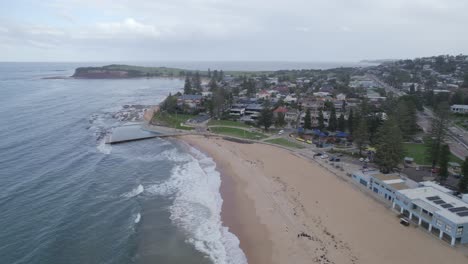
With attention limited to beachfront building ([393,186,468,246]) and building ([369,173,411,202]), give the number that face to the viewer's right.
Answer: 0

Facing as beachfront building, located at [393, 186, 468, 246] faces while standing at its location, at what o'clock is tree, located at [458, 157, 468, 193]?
The tree is roughly at 5 o'clock from the beachfront building.

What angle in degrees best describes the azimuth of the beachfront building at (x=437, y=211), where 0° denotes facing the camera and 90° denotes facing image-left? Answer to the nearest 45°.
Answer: approximately 45°

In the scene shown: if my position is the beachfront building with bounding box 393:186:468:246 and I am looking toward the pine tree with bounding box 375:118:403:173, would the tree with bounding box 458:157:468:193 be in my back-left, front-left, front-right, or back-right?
front-right

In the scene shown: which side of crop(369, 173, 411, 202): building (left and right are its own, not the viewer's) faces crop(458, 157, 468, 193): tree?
back

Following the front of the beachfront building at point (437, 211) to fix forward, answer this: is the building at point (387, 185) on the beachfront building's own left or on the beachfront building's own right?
on the beachfront building's own right

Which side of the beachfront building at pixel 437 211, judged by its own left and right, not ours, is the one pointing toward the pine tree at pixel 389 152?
right

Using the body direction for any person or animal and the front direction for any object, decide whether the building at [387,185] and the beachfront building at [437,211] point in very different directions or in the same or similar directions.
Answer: same or similar directions

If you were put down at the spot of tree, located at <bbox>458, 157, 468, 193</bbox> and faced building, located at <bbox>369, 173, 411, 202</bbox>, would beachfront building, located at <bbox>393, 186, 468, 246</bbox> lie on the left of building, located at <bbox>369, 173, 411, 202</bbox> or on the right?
left

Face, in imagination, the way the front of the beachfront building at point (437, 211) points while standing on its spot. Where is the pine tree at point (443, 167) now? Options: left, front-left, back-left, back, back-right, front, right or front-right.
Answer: back-right

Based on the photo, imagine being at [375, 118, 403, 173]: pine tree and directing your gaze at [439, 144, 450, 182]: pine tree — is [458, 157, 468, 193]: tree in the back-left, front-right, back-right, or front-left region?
front-right

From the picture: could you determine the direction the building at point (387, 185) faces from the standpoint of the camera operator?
facing the viewer and to the left of the viewer
